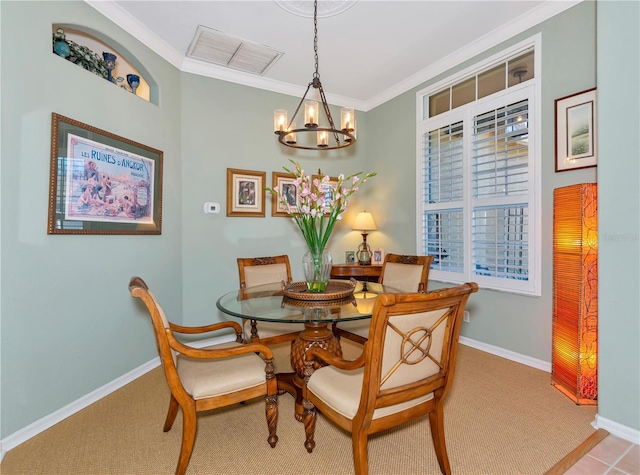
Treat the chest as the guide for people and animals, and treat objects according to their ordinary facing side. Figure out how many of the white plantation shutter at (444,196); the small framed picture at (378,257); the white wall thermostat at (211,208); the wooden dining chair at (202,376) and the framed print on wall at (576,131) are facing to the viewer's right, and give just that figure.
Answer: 1

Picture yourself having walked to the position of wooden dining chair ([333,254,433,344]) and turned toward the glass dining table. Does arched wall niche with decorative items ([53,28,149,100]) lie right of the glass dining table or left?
right

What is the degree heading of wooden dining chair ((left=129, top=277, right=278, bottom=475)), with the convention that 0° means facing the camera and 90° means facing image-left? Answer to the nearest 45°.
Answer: approximately 270°

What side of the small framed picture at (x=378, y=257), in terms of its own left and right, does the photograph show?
front

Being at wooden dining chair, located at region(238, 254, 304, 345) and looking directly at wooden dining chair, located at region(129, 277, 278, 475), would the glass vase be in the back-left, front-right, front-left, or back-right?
front-left

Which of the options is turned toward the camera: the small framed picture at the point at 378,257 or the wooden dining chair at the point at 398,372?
the small framed picture

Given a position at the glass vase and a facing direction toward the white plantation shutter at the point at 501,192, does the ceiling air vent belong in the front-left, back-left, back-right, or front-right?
back-left

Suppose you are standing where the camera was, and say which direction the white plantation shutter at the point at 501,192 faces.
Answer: facing the viewer and to the left of the viewer

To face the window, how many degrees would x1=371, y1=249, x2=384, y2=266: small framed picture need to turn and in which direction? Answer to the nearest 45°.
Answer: approximately 45° to its left

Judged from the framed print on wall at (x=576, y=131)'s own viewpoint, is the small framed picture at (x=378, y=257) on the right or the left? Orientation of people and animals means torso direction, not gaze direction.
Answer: on its right

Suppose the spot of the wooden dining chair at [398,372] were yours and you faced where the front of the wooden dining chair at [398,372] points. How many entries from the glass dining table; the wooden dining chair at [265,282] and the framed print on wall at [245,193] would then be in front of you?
3

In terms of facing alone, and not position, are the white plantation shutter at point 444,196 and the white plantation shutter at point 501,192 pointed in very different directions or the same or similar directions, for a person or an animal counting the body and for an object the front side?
same or similar directions

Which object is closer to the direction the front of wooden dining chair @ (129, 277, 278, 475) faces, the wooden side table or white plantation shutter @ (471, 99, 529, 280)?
the white plantation shutter

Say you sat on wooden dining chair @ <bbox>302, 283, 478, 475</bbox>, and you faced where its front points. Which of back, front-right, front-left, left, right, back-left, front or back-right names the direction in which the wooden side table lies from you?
front-right

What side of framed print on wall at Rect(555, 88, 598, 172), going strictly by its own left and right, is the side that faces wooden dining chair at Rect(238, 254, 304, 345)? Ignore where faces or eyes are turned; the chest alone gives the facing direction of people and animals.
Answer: front

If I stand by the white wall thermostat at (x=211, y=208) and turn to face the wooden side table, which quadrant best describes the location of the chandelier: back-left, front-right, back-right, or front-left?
front-right

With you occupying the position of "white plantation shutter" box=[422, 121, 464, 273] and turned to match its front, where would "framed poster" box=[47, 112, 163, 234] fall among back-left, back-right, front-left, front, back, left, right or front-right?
front

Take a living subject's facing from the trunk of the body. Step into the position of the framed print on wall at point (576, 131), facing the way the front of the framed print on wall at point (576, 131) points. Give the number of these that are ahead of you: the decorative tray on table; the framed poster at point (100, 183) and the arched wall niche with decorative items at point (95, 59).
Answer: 3

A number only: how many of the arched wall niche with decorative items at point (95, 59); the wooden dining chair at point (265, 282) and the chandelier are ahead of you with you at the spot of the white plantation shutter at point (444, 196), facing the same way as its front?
3

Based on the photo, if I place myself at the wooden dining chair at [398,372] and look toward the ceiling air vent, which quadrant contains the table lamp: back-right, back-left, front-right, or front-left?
front-right

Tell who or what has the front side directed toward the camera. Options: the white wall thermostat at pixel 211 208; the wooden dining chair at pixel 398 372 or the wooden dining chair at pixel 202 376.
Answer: the white wall thermostat

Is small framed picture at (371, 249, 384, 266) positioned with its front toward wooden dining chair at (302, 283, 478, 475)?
yes

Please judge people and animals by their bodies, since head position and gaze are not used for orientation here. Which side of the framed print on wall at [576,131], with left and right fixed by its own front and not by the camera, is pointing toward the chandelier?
front
